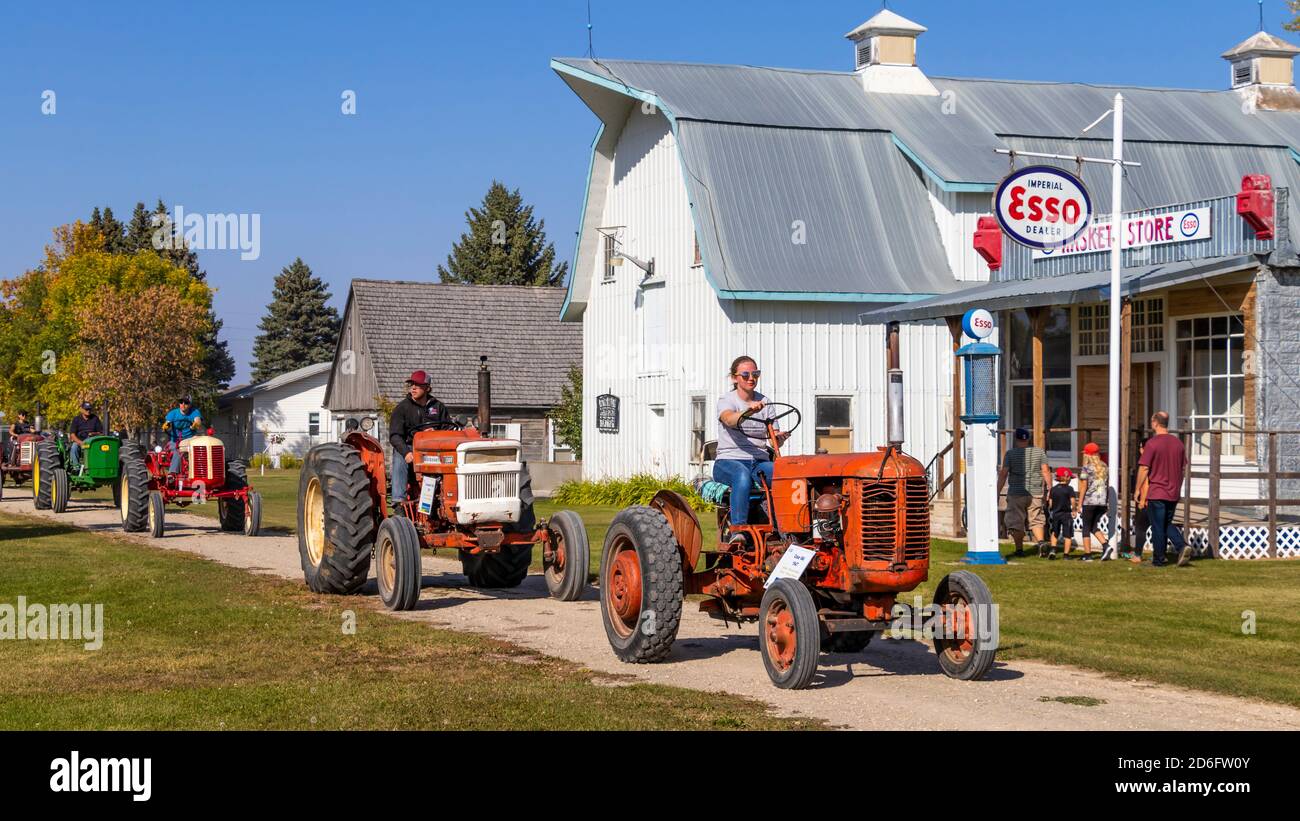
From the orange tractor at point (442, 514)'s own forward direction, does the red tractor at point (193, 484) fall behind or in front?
behind

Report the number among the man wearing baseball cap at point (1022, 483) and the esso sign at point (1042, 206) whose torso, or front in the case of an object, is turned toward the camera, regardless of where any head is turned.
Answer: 1

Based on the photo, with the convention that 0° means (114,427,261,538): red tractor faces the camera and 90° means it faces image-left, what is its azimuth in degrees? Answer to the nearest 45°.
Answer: approximately 315°

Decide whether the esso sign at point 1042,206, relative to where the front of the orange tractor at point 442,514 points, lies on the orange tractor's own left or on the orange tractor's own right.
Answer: on the orange tractor's own left

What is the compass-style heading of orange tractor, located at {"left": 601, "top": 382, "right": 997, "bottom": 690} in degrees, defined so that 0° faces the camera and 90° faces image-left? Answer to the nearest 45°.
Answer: approximately 315°

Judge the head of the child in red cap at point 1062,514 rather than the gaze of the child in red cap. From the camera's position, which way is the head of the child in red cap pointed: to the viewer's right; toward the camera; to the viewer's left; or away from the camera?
away from the camera

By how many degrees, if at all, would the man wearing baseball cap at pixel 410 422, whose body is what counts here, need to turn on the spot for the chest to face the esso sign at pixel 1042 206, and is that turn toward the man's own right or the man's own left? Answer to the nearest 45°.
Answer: approximately 90° to the man's own left

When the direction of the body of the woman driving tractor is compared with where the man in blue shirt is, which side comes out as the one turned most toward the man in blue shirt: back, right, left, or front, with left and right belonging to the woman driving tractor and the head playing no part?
back

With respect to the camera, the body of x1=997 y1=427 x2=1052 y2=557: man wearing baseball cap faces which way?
away from the camera

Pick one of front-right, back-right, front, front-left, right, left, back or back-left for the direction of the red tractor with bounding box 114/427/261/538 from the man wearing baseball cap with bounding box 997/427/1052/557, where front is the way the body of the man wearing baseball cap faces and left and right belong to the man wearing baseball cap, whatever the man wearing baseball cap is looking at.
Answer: left

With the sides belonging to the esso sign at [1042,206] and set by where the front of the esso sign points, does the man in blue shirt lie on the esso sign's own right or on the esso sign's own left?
on the esso sign's own right

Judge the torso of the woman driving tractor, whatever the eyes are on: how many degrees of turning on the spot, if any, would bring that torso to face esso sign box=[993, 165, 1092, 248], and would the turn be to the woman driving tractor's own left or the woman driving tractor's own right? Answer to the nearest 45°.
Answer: approximately 135° to the woman driving tractor's own left

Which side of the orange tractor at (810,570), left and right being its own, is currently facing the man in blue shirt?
back

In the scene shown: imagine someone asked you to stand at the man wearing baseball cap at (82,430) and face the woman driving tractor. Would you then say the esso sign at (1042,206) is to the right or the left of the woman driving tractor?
left
